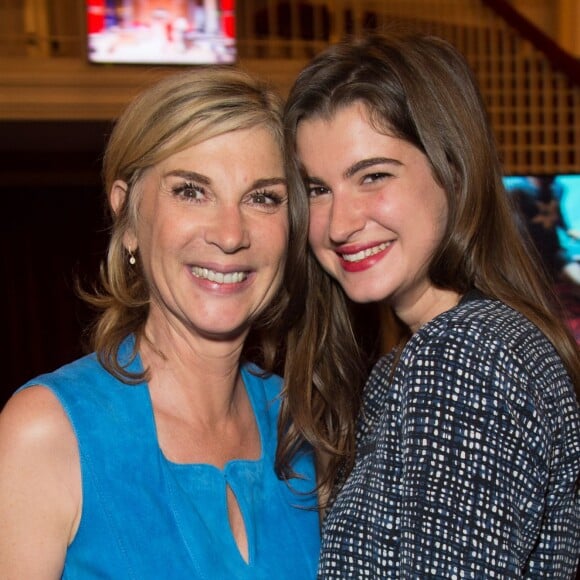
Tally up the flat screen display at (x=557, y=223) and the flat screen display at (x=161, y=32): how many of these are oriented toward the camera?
2

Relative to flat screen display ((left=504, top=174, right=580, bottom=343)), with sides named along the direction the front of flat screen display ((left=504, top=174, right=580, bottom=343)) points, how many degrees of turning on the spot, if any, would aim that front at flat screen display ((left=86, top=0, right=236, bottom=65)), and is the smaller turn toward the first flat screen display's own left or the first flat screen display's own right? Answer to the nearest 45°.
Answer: approximately 135° to the first flat screen display's own right

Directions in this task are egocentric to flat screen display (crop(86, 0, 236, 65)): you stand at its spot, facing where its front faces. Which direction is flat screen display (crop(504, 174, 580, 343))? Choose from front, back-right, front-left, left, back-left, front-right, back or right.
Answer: front-left

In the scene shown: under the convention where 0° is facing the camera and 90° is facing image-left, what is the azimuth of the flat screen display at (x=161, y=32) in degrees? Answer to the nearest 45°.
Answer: approximately 0°

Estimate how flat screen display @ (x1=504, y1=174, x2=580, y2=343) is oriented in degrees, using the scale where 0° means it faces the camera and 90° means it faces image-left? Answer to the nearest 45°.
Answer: approximately 0°
